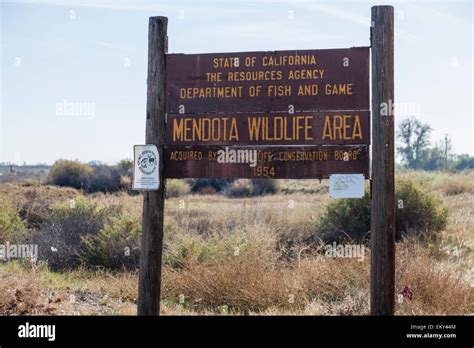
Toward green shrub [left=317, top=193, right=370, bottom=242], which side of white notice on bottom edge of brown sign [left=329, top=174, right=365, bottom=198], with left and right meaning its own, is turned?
back

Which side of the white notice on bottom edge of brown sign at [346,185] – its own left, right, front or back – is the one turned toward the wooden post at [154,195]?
right

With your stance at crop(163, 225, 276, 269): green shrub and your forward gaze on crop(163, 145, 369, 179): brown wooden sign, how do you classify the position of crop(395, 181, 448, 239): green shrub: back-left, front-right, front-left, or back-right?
back-left

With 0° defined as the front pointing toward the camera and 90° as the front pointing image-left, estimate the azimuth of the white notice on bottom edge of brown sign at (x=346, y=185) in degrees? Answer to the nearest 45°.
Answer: approximately 0°

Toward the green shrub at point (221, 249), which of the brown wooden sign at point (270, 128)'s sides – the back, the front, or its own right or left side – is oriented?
back
